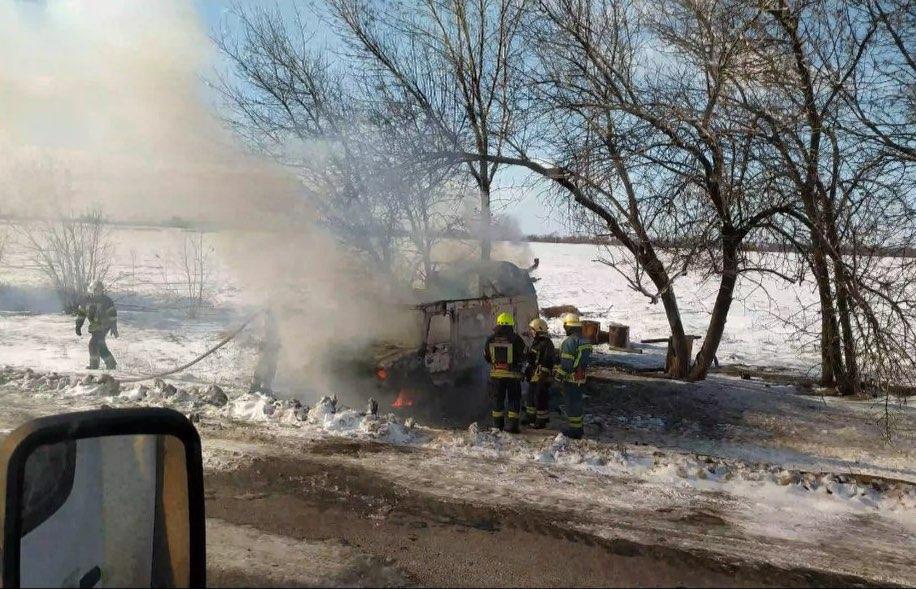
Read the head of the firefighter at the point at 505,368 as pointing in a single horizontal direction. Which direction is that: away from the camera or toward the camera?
away from the camera

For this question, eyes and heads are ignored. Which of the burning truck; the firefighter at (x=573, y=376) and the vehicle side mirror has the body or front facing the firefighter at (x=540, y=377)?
the firefighter at (x=573, y=376)

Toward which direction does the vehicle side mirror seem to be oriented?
toward the camera

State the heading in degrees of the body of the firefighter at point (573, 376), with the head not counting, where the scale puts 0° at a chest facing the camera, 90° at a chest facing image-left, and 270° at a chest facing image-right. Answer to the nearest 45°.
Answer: approximately 135°

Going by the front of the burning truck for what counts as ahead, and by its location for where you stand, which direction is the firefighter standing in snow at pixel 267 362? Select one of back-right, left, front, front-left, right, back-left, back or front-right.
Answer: front

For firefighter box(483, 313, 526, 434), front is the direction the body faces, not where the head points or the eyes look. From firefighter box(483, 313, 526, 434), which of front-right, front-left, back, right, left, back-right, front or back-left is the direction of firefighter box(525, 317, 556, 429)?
front-right

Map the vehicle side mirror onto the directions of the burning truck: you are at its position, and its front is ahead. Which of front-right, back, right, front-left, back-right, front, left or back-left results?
left

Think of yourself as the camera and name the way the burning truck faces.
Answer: facing to the left of the viewer

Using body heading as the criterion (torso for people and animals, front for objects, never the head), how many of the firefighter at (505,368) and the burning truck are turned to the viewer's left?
1

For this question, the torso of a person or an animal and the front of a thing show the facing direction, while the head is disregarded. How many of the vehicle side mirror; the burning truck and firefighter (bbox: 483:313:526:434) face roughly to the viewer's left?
1

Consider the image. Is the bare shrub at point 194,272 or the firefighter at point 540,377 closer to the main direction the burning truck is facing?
the bare shrub

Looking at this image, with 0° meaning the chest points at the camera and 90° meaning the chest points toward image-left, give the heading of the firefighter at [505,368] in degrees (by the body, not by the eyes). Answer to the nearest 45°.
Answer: approximately 180°
